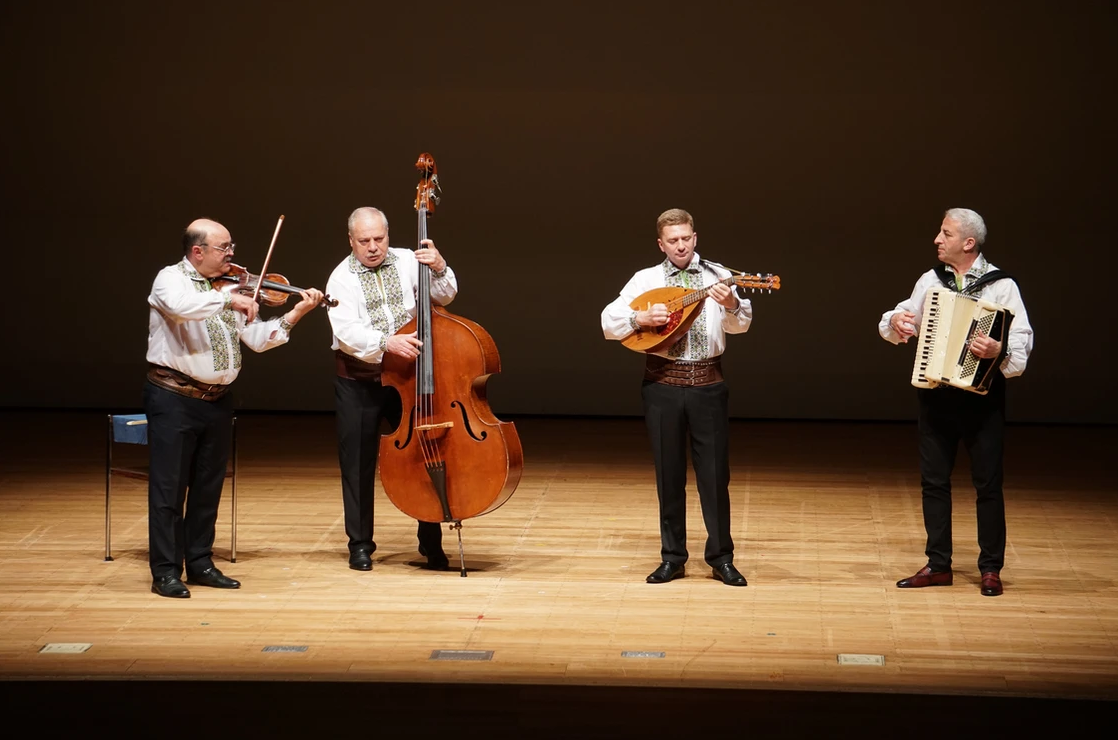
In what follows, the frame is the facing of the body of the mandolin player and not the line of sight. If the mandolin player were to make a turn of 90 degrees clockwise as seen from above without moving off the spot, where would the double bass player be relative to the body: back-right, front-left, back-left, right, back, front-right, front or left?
front

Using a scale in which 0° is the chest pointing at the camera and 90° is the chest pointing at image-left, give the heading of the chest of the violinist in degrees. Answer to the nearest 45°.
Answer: approximately 315°

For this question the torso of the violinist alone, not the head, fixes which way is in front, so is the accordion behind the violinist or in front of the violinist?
in front

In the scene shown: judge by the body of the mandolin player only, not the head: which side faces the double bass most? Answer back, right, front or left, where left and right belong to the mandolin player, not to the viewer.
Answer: right

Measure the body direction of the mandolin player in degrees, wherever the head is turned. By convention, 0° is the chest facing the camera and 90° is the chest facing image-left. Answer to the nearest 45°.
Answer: approximately 0°

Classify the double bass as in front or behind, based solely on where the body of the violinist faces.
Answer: in front

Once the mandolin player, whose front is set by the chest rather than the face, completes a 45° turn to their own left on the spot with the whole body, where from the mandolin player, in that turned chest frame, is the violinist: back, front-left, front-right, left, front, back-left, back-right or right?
back-right

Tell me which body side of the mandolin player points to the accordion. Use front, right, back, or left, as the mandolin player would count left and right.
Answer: left
